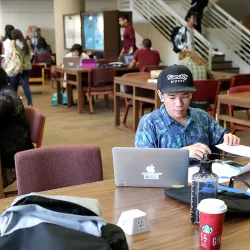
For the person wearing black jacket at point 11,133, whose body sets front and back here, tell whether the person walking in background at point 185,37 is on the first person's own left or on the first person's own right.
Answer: on the first person's own right

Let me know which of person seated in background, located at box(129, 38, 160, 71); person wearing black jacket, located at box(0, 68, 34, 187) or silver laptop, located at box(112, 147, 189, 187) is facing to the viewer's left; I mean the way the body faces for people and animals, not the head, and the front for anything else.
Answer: the person wearing black jacket

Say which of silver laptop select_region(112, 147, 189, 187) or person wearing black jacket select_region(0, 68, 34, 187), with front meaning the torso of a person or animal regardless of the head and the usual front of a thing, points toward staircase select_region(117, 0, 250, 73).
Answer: the silver laptop

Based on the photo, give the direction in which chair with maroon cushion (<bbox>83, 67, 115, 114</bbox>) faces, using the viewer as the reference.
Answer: facing away from the viewer and to the left of the viewer

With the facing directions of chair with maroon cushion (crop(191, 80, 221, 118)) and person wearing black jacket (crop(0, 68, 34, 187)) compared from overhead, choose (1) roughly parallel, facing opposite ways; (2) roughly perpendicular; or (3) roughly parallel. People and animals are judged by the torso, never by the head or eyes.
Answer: roughly perpendicular

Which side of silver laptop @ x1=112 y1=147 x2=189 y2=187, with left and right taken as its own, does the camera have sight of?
back

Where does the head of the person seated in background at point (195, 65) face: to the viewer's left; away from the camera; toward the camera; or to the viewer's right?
away from the camera

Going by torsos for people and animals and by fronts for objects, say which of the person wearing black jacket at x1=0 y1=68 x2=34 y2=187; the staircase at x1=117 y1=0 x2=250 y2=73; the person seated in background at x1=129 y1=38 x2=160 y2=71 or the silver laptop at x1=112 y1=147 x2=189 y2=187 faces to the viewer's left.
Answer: the person wearing black jacket

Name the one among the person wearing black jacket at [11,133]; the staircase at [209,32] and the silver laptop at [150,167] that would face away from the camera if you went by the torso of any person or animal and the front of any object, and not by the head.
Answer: the silver laptop

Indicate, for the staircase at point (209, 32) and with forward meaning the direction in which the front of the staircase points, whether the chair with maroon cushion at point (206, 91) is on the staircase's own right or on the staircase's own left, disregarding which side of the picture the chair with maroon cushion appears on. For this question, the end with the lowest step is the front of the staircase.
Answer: on the staircase's own right

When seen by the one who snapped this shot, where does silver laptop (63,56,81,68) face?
facing away from the viewer
